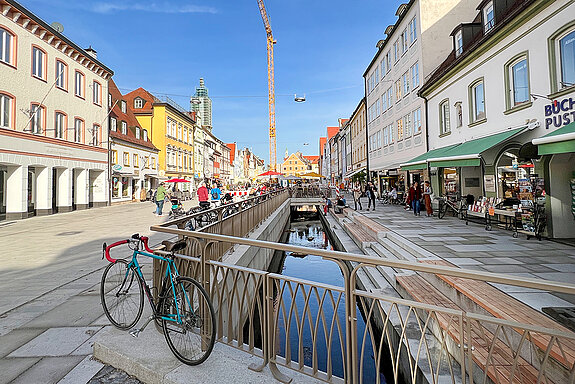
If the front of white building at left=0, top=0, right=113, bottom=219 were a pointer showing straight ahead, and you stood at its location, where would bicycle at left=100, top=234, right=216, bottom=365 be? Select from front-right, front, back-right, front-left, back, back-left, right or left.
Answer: front-right

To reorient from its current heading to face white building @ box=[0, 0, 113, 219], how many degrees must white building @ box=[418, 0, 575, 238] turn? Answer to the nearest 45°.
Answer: approximately 45° to its right

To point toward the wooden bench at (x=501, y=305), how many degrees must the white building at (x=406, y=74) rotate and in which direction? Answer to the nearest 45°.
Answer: approximately 45° to its left

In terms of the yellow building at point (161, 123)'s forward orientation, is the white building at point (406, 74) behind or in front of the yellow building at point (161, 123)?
in front

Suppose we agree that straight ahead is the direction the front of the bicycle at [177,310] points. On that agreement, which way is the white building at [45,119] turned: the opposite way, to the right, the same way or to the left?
the opposite way

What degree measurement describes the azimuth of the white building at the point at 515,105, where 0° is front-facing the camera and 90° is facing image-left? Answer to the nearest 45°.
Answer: approximately 45°

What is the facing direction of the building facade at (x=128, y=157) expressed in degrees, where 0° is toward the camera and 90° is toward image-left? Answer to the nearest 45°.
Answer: approximately 315°

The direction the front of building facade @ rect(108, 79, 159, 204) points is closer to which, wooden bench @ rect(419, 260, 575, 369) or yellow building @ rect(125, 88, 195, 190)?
the wooden bench

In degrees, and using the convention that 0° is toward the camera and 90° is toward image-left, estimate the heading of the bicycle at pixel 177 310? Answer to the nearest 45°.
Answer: approximately 135°

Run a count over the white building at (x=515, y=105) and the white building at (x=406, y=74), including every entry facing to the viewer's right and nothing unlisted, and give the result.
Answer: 0

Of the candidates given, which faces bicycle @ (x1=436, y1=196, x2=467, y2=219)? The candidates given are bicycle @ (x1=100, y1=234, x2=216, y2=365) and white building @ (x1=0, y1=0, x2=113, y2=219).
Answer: the white building
